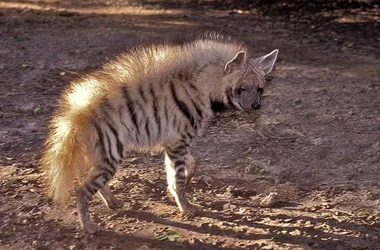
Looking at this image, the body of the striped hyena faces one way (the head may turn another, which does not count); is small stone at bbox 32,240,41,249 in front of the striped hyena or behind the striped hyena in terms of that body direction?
behind

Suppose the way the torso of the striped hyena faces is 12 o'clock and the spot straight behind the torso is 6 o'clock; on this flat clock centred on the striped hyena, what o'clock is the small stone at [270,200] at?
The small stone is roughly at 12 o'clock from the striped hyena.

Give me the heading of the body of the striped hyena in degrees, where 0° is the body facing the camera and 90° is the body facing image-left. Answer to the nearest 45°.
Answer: approximately 270°
